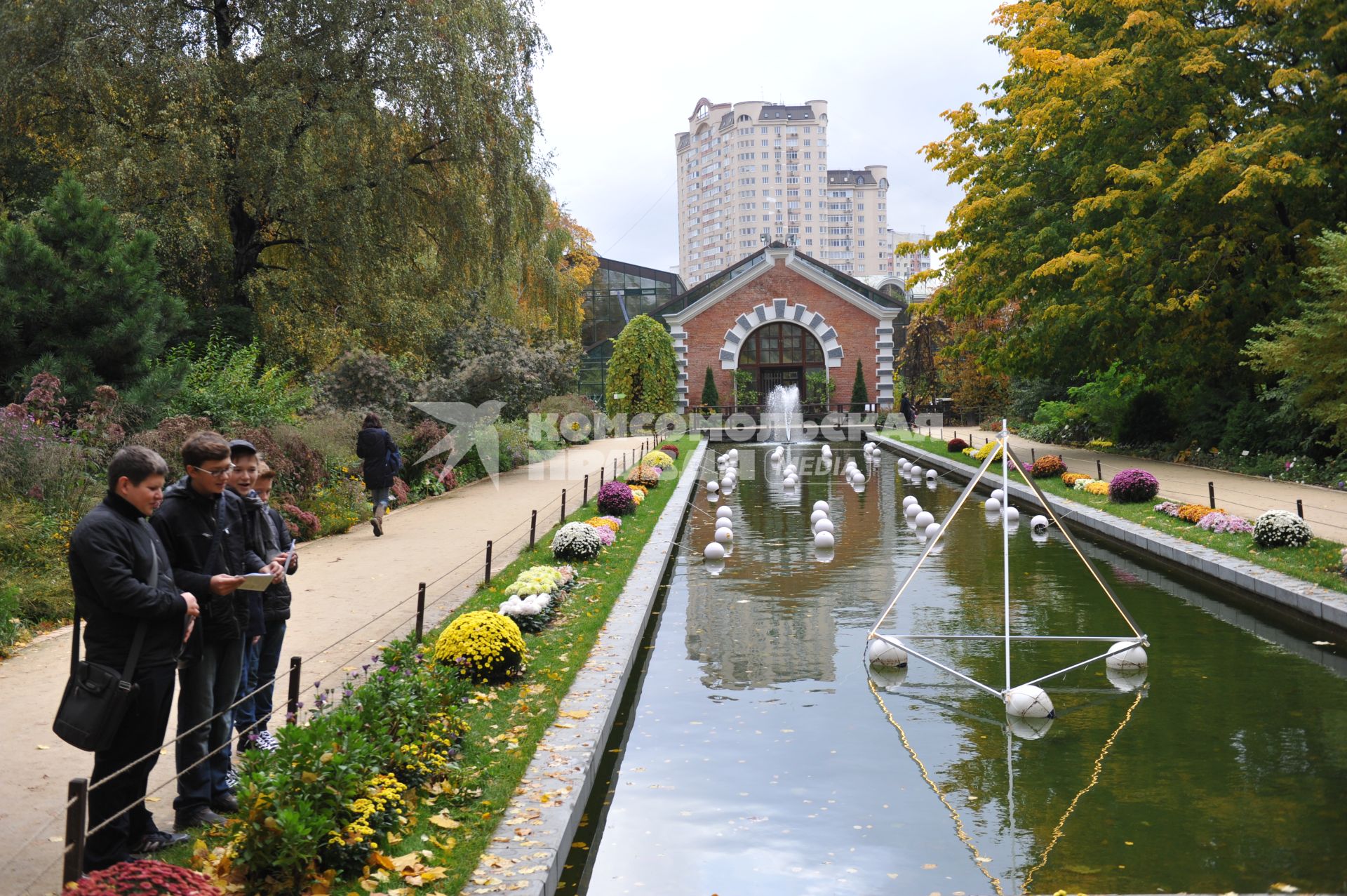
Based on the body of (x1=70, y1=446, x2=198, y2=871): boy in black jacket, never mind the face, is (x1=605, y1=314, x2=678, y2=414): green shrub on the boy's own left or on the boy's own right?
on the boy's own left

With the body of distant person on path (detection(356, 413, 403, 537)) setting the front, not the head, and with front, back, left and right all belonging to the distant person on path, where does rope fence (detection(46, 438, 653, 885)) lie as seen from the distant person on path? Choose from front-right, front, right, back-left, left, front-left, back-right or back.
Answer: back

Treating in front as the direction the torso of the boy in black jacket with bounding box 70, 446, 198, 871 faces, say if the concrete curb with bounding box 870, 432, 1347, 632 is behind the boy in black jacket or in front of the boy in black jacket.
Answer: in front

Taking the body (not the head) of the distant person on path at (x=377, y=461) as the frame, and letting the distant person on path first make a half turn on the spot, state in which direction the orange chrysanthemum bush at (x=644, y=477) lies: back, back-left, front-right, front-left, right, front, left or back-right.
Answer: back-left

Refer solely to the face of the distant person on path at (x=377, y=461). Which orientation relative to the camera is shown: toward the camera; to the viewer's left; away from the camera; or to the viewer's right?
away from the camera

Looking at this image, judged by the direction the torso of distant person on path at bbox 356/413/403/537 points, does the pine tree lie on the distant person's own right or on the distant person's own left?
on the distant person's own left

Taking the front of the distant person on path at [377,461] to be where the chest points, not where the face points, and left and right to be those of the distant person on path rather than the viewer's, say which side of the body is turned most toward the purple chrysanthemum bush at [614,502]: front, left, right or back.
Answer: right

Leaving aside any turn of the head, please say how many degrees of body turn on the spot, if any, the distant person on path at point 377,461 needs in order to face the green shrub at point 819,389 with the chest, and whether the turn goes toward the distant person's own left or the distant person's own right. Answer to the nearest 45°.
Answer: approximately 45° to the distant person's own right

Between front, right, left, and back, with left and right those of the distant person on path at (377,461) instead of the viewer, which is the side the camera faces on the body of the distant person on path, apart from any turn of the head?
back

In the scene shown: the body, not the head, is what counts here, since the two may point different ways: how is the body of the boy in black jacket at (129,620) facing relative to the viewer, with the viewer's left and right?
facing to the right of the viewer

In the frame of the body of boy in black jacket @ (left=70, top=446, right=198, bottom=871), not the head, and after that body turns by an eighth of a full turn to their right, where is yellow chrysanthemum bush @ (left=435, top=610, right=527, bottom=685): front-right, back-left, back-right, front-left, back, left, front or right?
left
